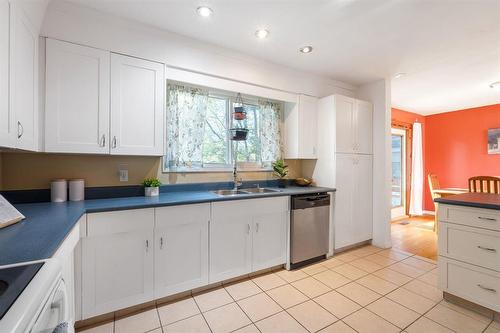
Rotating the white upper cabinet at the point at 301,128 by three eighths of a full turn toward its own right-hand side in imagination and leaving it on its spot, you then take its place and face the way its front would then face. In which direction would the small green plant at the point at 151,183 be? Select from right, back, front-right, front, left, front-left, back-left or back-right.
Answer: front-left

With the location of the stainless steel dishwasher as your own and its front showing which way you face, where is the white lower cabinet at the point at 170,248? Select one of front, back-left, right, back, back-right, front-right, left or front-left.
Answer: right

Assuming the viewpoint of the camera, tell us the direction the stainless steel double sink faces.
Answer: facing the viewer and to the right of the viewer

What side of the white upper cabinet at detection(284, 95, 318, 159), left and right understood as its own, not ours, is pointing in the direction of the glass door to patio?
left

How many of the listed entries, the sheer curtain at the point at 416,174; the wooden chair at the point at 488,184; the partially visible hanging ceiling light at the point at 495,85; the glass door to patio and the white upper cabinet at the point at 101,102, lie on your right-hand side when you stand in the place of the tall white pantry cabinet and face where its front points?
1

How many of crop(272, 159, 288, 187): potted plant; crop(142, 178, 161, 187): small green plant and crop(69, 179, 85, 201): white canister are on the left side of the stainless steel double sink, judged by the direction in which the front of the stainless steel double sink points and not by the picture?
1

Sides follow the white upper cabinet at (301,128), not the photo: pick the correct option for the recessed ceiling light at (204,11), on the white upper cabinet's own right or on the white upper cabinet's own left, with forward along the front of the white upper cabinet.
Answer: on the white upper cabinet's own right

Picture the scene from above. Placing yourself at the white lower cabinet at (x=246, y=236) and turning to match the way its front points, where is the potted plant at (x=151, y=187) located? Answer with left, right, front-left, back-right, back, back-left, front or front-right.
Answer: back-right

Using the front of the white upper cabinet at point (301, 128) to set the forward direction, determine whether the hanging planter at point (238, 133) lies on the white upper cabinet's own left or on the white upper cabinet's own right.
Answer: on the white upper cabinet's own right

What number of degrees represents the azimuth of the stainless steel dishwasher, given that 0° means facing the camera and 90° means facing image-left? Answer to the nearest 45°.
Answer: approximately 315°

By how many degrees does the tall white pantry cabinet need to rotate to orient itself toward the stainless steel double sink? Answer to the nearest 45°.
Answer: approximately 90° to its right

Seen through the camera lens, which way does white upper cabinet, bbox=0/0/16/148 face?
facing to the right of the viewer

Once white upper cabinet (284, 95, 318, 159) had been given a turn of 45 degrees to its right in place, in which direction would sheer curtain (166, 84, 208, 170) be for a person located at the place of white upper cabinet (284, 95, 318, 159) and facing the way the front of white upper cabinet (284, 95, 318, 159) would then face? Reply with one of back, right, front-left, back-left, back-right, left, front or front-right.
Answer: front-right

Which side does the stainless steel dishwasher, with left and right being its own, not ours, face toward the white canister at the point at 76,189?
right

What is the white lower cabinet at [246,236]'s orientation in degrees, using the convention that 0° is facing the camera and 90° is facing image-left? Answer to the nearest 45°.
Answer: approximately 315°
